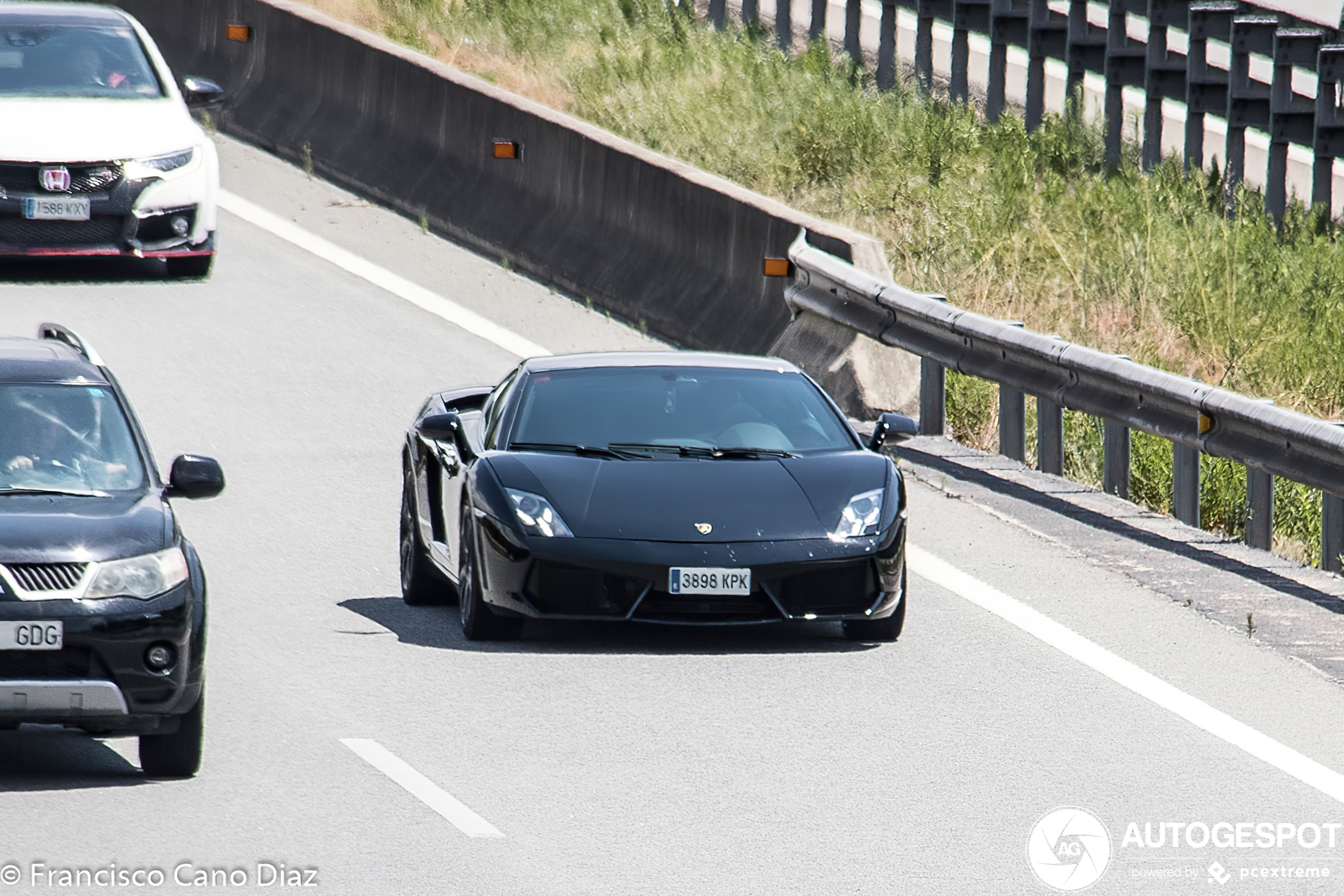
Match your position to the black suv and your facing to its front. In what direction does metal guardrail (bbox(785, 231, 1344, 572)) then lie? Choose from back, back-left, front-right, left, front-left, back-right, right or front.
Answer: back-left

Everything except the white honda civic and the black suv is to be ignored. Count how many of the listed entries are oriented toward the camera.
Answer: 2

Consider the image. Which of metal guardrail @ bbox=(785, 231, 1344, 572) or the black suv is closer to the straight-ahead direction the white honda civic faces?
the black suv

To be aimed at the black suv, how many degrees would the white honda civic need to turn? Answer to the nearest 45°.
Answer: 0° — it already faces it

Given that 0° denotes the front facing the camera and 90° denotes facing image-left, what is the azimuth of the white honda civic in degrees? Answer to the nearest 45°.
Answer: approximately 0°

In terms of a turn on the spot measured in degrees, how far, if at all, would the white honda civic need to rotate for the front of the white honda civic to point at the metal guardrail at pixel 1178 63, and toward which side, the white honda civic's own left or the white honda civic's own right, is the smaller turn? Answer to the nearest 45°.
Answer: approximately 90° to the white honda civic's own left

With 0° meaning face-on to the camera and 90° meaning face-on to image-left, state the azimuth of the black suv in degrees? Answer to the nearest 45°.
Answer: approximately 0°

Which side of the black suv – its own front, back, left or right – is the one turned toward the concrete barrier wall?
back

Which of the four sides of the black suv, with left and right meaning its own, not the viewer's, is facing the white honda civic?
back

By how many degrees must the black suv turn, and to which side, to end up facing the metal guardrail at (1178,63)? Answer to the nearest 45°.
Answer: approximately 135° to its left
